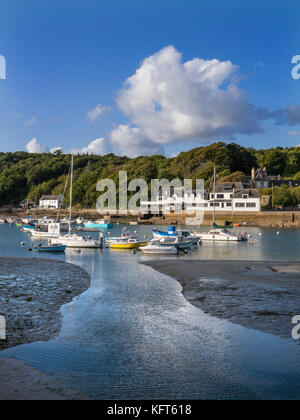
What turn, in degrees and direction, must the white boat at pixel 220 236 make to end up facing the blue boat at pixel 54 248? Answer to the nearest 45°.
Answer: approximately 45° to its left

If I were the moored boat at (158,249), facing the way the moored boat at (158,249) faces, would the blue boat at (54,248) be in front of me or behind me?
in front

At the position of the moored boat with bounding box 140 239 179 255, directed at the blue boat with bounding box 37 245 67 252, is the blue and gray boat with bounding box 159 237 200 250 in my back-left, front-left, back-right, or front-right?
back-right

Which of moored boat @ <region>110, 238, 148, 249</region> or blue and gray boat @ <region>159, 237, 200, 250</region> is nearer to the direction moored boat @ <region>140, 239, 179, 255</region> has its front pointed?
the moored boat

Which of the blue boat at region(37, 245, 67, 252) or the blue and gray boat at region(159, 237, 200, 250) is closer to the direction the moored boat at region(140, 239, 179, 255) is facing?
the blue boat

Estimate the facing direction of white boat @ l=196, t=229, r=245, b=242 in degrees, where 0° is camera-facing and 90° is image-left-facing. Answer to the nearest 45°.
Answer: approximately 90°

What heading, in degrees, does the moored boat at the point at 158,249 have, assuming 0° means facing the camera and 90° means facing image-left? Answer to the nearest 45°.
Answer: approximately 90°

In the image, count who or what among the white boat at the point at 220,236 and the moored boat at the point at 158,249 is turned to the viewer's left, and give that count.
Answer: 2

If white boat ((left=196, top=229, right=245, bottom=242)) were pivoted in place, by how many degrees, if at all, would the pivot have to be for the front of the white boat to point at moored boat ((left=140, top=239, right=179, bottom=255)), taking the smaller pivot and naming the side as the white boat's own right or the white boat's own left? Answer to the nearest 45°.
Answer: approximately 90° to the white boat's own left

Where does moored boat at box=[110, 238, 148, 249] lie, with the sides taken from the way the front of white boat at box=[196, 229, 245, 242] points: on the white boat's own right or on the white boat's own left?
on the white boat's own left

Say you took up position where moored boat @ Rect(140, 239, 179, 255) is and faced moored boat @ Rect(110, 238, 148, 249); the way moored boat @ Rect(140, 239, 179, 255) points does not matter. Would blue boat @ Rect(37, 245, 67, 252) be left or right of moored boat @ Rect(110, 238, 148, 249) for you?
left

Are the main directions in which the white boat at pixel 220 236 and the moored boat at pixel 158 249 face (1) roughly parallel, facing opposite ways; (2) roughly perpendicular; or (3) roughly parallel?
roughly parallel

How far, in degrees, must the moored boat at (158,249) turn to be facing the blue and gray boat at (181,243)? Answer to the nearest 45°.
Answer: approximately 135° to its right
